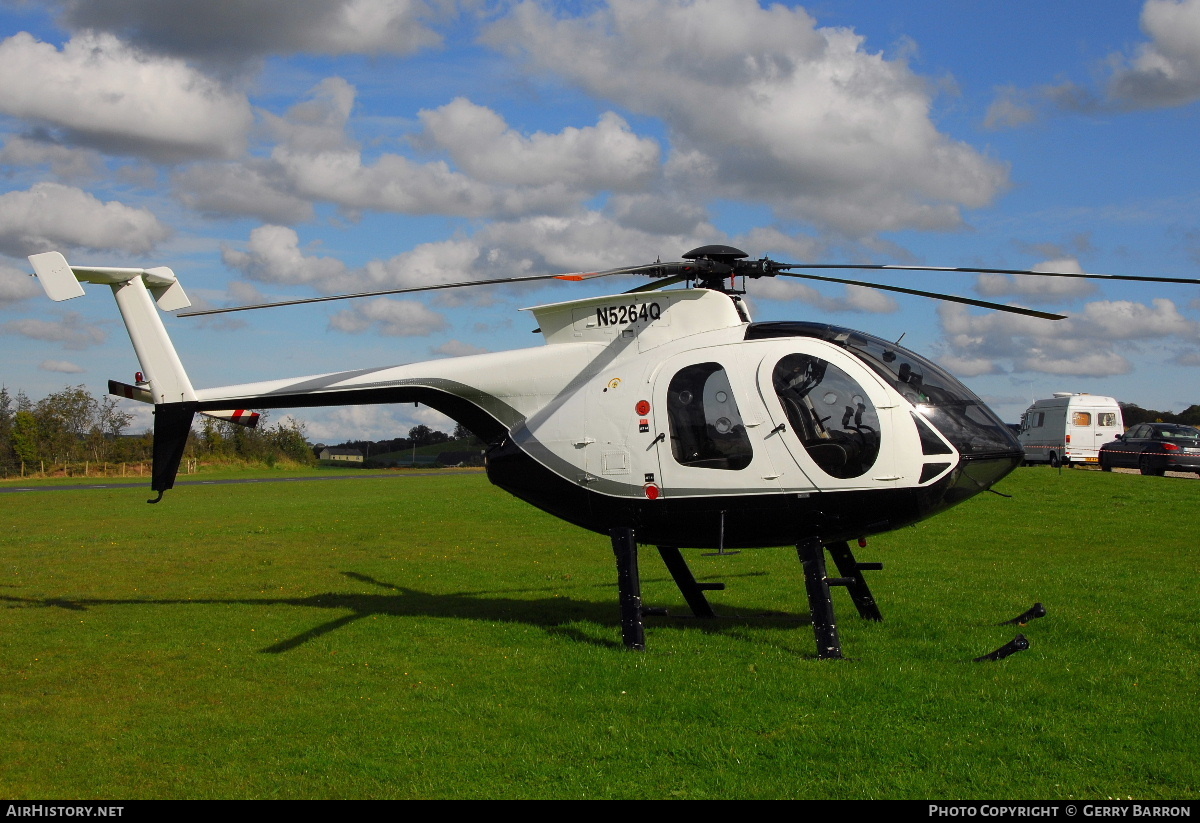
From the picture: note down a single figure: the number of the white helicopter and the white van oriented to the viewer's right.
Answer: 1

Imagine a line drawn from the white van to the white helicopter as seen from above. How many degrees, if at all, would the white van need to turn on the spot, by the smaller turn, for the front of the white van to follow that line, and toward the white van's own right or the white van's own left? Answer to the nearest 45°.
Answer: approximately 135° to the white van's own left

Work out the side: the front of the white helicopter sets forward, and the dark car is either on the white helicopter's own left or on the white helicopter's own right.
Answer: on the white helicopter's own left

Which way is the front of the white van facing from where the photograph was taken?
facing away from the viewer and to the left of the viewer

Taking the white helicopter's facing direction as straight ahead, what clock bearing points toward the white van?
The white van is roughly at 10 o'clock from the white helicopter.

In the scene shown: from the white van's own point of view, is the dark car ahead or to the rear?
to the rear

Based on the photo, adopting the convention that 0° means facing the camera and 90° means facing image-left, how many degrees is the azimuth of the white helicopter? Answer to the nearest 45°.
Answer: approximately 270°
